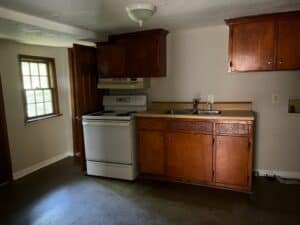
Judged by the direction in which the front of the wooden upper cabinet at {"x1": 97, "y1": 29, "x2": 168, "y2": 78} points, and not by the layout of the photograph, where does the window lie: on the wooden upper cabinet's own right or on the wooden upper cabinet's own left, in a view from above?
on the wooden upper cabinet's own right

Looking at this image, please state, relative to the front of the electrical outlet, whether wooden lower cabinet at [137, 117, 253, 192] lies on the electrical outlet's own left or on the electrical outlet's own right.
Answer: on the electrical outlet's own right

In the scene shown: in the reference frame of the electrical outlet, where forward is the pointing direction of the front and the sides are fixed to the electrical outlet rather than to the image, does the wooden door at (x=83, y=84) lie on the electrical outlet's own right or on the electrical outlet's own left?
on the electrical outlet's own right

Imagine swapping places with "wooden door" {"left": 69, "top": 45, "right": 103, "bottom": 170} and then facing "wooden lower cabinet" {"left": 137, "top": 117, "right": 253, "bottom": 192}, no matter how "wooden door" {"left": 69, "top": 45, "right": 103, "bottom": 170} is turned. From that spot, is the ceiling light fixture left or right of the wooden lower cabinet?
right

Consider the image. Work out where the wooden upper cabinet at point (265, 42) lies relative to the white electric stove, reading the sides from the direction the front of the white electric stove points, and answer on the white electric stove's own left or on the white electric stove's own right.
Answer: on the white electric stove's own left
